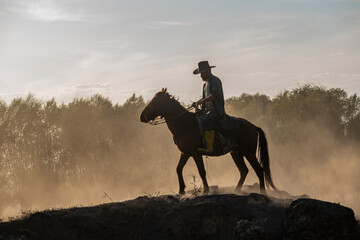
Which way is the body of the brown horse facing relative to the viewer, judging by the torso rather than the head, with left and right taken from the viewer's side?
facing to the left of the viewer

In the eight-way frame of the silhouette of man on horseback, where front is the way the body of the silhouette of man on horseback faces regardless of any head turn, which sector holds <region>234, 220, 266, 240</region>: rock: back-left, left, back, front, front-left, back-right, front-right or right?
left

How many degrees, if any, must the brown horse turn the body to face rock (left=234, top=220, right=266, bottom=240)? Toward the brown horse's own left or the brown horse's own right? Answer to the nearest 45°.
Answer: approximately 90° to the brown horse's own left

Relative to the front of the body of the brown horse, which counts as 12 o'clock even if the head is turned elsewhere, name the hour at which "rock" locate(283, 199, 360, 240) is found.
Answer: The rock is roughly at 8 o'clock from the brown horse.

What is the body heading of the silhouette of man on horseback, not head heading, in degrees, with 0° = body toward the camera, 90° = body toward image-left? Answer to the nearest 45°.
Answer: approximately 90°

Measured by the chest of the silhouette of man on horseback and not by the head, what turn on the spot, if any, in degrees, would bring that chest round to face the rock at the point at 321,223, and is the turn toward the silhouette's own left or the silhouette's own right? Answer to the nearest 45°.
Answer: approximately 135° to the silhouette's own left
